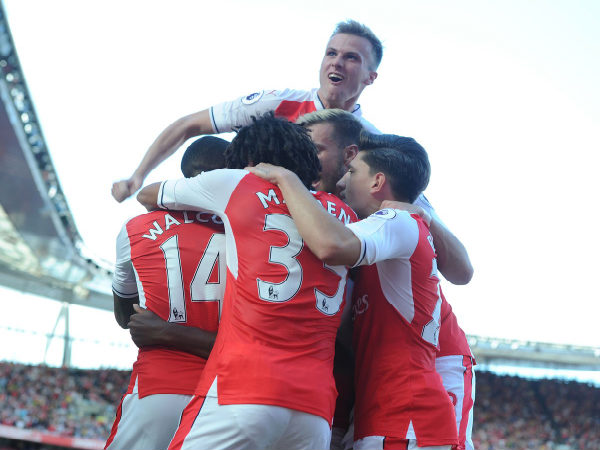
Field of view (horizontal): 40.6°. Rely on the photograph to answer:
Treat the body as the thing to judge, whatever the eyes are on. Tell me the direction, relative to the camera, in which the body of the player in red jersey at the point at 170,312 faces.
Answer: away from the camera

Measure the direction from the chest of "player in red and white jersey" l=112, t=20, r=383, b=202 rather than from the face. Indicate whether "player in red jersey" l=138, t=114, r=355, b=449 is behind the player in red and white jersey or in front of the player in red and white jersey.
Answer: in front

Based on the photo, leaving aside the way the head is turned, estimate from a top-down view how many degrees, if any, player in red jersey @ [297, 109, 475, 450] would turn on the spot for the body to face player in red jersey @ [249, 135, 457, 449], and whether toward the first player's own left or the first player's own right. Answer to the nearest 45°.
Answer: approximately 45° to the first player's own left

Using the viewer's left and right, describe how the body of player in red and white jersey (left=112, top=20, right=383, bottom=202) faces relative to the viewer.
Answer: facing the viewer and to the left of the viewer

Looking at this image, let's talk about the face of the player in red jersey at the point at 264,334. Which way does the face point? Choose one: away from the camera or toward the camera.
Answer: away from the camera

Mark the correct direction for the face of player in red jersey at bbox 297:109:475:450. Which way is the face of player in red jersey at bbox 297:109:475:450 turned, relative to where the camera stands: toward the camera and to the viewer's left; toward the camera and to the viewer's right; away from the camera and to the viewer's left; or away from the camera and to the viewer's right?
toward the camera and to the viewer's left

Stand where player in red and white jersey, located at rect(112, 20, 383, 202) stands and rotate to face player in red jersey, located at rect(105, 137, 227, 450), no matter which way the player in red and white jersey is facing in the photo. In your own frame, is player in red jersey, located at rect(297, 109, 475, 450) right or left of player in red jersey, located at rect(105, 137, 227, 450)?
left
